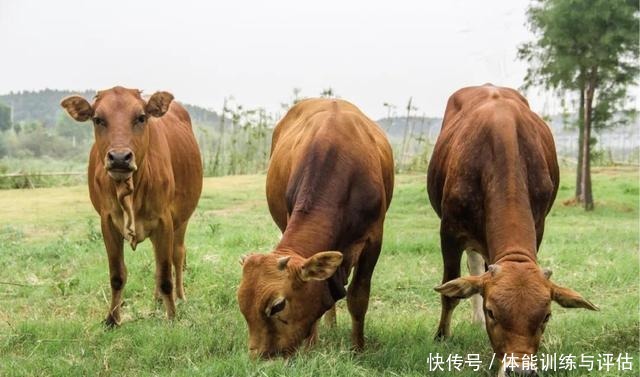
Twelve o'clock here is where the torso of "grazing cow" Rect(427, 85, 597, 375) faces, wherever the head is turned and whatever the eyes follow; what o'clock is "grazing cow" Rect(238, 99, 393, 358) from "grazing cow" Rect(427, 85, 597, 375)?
"grazing cow" Rect(238, 99, 393, 358) is roughly at 2 o'clock from "grazing cow" Rect(427, 85, 597, 375).

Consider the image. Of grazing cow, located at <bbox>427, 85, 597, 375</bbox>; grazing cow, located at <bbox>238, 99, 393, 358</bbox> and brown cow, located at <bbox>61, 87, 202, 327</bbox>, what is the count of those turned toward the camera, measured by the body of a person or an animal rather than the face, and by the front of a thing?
3

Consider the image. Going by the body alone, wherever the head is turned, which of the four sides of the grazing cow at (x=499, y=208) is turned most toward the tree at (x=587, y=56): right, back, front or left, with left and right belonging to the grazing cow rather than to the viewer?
back

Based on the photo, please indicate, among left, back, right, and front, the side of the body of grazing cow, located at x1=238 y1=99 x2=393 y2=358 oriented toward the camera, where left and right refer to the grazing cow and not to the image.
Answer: front

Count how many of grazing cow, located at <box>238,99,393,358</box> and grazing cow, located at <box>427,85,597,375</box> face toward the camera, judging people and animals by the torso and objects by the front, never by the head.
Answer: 2

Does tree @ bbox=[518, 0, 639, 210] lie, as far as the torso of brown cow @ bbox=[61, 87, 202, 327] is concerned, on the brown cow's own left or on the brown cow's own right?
on the brown cow's own left

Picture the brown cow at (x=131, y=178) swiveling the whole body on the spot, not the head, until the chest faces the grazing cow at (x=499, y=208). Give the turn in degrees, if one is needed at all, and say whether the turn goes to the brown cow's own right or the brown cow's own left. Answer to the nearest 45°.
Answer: approximately 45° to the brown cow's own left

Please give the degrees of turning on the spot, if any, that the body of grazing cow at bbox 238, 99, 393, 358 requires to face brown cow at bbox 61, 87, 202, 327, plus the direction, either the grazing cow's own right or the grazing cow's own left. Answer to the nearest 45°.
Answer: approximately 135° to the grazing cow's own right

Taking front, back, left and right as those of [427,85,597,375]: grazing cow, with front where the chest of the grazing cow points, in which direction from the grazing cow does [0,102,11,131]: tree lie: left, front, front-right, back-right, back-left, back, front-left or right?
back-right

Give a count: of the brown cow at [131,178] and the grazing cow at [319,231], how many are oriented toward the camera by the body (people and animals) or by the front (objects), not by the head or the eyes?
2

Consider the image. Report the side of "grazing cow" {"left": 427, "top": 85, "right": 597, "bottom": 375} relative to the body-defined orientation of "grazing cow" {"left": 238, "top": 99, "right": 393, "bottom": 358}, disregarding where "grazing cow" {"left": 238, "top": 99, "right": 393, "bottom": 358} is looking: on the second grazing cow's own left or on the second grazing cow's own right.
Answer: on the second grazing cow's own left

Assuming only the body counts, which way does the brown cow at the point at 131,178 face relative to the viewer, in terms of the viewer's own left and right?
facing the viewer

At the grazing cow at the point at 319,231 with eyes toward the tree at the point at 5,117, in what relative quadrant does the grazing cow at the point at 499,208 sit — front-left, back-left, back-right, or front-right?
back-right
